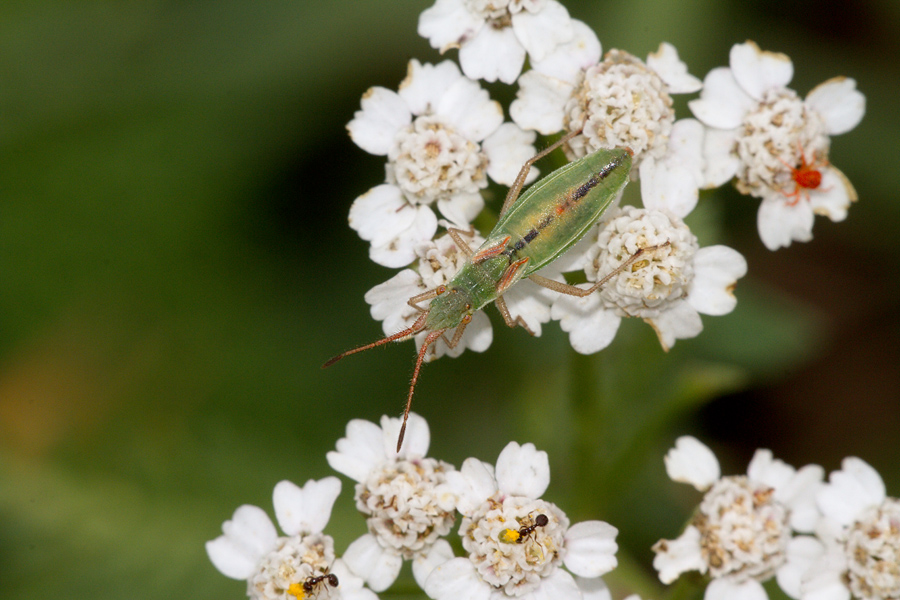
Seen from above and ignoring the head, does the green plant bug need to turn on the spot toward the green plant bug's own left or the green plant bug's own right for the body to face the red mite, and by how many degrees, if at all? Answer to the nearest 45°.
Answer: approximately 180°

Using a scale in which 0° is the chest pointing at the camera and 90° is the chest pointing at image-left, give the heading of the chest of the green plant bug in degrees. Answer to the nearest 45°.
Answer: approximately 45°
